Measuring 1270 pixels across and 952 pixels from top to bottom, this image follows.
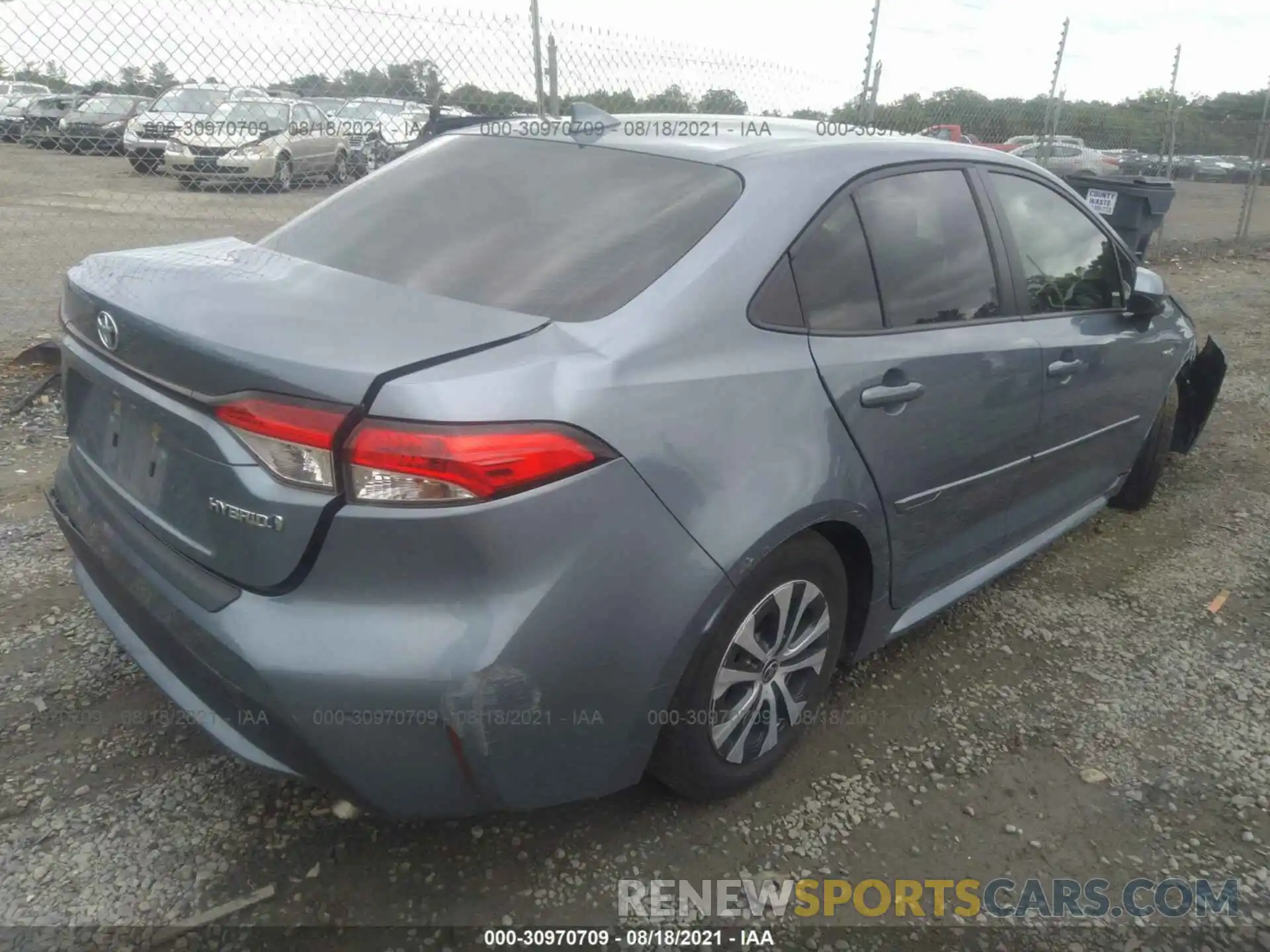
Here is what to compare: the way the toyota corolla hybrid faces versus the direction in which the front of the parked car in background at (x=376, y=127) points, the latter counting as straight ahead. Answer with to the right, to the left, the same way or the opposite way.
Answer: the opposite way

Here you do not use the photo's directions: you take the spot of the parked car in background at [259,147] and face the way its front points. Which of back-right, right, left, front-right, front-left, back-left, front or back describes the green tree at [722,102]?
back-left

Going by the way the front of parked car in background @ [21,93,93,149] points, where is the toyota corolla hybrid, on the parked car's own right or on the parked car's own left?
on the parked car's own left

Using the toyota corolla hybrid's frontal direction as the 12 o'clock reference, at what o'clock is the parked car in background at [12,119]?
The parked car in background is roughly at 9 o'clock from the toyota corolla hybrid.

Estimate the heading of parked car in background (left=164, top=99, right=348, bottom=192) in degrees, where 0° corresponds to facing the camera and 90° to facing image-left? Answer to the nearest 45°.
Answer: approximately 45°

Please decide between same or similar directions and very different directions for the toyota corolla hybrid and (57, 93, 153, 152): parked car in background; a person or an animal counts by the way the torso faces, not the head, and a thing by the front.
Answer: very different directions

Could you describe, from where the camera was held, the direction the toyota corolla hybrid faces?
facing away from the viewer and to the right of the viewer

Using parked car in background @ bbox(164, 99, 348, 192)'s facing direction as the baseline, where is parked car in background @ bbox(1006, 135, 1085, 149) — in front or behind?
behind

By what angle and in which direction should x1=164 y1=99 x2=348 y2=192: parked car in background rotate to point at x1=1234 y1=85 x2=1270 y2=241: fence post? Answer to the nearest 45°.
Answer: approximately 135° to its left

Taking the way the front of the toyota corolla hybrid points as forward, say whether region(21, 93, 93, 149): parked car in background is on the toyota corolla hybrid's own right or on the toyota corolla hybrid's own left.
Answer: on the toyota corolla hybrid's own left
